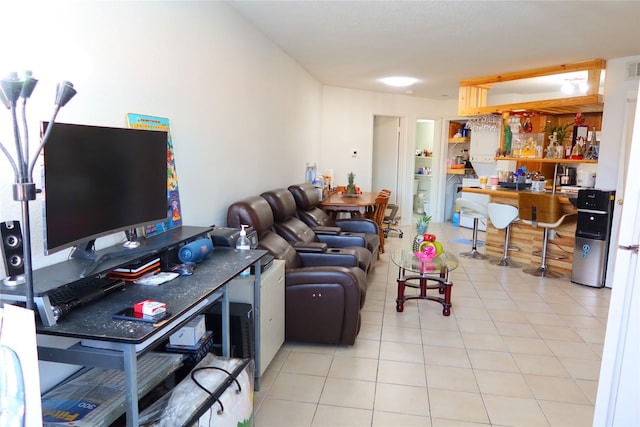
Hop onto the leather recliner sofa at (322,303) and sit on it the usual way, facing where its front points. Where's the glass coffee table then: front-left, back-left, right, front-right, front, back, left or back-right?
front-left

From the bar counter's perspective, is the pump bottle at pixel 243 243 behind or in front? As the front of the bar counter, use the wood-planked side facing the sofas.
in front

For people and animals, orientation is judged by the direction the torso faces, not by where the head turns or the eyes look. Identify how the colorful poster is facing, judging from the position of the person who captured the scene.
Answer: facing the viewer and to the right of the viewer

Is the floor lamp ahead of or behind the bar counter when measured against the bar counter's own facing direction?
ahead

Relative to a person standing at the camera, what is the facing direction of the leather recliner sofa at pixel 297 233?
facing to the right of the viewer

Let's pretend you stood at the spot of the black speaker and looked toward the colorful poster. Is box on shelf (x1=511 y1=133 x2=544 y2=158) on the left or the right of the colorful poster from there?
right

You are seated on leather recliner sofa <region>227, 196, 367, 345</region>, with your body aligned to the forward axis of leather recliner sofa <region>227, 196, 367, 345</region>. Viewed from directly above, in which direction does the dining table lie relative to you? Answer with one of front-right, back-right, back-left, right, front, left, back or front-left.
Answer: left

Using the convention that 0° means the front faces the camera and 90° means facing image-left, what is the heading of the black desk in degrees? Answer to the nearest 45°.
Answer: approximately 315°

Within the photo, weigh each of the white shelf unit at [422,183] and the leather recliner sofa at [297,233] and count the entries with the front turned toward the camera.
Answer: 1
